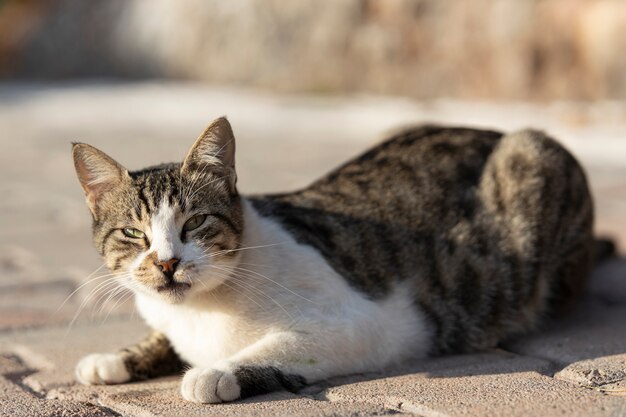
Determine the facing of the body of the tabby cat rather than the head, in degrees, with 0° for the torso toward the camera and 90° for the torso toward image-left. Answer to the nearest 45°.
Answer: approximately 45°
